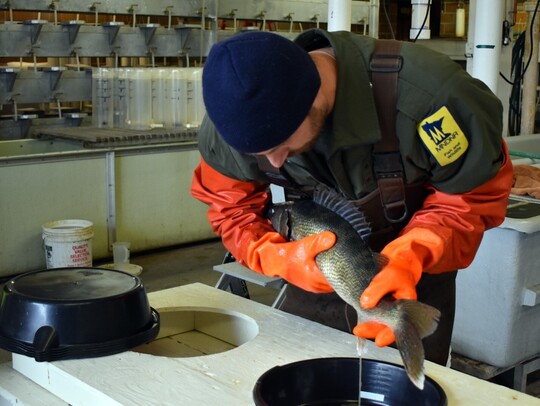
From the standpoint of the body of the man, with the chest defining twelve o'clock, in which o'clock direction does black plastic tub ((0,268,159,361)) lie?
The black plastic tub is roughly at 1 o'clock from the man.

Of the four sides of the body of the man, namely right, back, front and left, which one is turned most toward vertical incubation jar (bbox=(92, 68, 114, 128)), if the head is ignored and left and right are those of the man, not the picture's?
right

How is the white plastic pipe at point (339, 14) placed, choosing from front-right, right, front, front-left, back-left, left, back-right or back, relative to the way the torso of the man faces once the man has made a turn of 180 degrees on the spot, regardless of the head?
front-left

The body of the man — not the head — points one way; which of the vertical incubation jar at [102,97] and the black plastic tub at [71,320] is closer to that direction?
the black plastic tub

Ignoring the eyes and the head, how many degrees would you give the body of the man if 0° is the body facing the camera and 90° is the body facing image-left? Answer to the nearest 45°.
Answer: approximately 45°

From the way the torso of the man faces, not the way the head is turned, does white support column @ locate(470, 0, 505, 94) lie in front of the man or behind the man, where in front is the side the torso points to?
behind

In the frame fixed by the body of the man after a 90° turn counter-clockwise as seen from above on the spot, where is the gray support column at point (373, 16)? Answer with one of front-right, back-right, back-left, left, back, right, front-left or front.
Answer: back-left

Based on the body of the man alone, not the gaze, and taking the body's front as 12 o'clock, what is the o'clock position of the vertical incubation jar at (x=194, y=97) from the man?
The vertical incubation jar is roughly at 4 o'clock from the man.

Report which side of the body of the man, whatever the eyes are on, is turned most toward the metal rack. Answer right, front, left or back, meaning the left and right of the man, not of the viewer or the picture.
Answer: right
